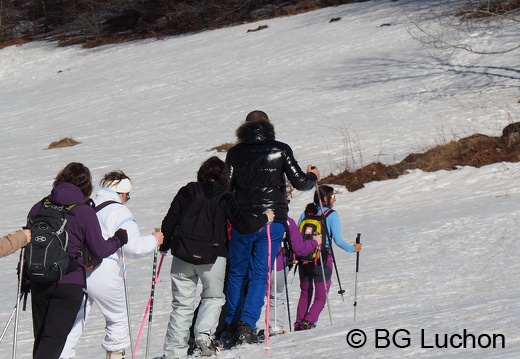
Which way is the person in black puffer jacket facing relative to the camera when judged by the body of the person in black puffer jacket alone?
away from the camera

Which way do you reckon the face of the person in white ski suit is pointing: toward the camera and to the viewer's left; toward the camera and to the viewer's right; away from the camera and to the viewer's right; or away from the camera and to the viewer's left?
away from the camera and to the viewer's right

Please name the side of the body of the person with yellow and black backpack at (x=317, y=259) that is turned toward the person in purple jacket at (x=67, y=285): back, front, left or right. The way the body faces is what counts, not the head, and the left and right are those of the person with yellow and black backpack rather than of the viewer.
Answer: back

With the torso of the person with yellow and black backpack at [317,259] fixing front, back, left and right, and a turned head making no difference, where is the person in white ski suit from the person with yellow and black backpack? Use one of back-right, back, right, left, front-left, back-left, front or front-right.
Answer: back

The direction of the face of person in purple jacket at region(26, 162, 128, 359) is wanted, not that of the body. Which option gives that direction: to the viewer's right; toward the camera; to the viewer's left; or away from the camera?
away from the camera

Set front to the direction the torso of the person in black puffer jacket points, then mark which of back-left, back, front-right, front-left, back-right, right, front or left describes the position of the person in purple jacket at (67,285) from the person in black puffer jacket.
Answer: back-left

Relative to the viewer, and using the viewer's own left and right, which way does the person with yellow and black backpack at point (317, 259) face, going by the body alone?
facing away from the viewer and to the right of the viewer

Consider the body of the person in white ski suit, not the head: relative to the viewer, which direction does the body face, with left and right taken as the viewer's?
facing away from the viewer and to the right of the viewer

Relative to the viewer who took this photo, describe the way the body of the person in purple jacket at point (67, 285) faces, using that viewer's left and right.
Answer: facing away from the viewer and to the right of the viewer
